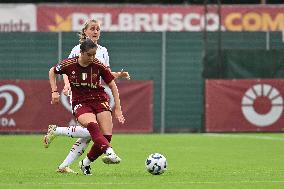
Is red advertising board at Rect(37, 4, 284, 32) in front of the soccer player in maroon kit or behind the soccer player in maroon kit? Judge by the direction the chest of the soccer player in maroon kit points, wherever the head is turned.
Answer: behind

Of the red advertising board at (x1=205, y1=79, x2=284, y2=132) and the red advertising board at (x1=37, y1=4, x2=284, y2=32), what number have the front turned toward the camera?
2

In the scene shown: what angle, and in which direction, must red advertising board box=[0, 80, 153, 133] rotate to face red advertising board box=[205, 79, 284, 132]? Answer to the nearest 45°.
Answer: approximately 90° to its left

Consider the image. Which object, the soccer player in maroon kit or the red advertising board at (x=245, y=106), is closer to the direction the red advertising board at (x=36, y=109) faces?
the soccer player in maroon kit

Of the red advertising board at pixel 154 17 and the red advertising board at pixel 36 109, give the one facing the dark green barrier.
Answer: the red advertising board at pixel 154 17

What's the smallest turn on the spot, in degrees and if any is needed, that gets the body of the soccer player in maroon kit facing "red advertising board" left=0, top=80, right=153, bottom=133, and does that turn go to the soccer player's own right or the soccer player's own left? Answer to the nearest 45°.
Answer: approximately 180°

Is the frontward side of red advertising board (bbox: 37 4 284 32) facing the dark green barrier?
yes

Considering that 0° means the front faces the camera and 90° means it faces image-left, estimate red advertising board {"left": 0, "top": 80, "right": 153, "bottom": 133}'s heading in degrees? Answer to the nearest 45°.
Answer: approximately 0°

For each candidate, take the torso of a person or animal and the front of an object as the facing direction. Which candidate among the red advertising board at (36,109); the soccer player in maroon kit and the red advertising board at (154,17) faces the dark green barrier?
the red advertising board at (154,17)
